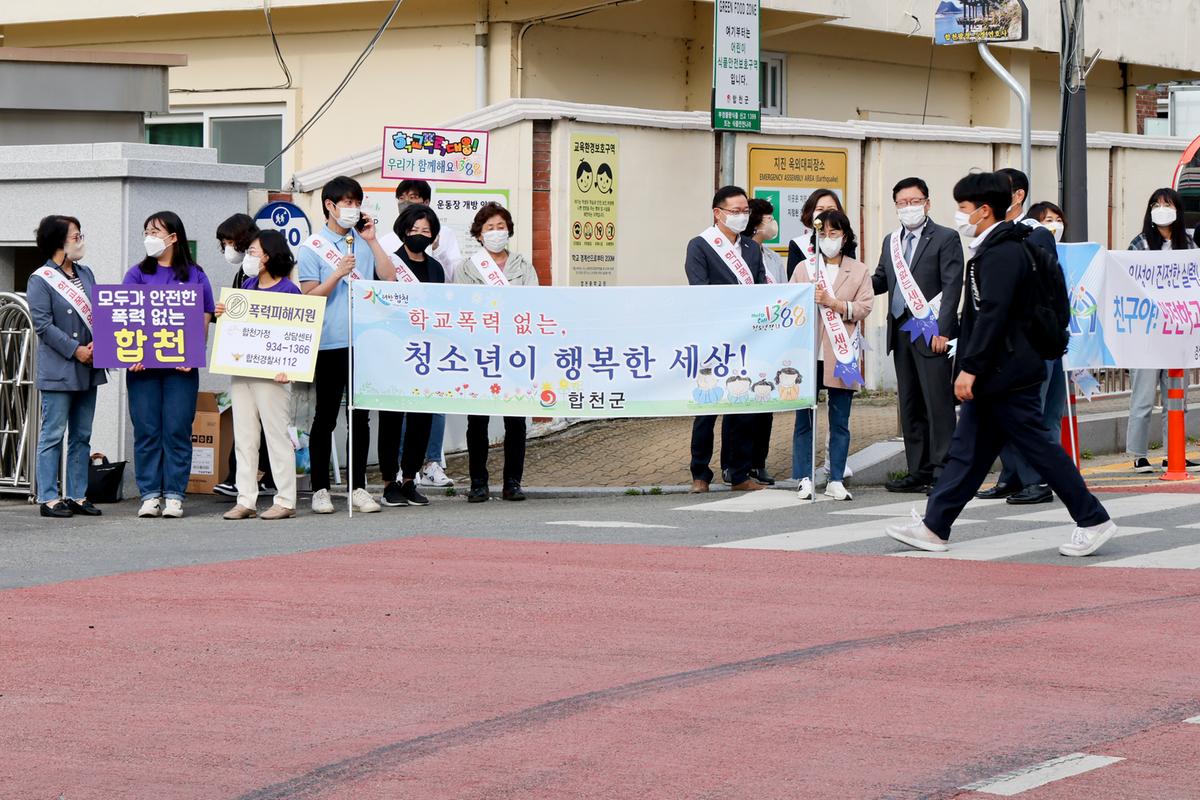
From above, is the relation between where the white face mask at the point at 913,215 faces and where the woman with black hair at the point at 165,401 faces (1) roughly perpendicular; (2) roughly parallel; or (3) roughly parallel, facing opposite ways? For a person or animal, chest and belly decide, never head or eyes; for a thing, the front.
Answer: roughly parallel

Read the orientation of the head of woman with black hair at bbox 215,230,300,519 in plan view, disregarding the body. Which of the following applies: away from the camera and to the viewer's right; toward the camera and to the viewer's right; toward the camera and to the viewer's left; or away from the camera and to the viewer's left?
toward the camera and to the viewer's left

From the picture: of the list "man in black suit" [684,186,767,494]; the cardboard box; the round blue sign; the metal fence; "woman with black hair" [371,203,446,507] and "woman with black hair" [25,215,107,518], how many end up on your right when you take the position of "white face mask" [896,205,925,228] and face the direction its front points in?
6

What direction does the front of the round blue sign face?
toward the camera

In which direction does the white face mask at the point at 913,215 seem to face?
toward the camera

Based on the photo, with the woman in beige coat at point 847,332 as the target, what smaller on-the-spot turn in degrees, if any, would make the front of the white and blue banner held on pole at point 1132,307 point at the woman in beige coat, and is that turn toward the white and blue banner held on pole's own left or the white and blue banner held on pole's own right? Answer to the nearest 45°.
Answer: approximately 45° to the white and blue banner held on pole's own right

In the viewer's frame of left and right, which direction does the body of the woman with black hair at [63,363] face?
facing the viewer and to the right of the viewer

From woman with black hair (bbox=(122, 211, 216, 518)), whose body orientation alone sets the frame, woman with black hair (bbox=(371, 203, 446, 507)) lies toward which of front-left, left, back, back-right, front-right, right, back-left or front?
left

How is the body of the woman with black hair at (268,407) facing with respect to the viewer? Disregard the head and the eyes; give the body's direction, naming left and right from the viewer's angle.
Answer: facing the viewer and to the left of the viewer

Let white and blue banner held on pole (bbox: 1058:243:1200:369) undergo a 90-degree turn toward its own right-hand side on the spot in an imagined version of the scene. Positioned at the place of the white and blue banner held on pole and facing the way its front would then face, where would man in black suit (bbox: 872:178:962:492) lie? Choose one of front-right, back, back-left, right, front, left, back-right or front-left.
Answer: front-left

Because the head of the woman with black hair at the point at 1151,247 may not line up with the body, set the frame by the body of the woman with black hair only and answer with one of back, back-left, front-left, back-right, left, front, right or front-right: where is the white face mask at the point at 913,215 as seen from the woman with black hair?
front-right

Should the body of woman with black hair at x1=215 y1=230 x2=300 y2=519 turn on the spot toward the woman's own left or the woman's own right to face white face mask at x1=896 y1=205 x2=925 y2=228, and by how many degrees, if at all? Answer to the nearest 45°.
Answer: approximately 135° to the woman's own left

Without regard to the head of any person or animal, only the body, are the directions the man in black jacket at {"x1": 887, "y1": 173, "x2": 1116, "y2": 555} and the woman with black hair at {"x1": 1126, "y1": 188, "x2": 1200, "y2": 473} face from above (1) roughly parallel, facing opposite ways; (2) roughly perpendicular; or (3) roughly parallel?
roughly perpendicular

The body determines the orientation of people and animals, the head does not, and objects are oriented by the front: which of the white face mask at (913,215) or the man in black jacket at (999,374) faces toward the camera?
the white face mask

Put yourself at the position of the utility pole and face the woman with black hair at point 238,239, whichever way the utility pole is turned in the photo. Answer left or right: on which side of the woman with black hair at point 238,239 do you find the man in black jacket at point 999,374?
left
